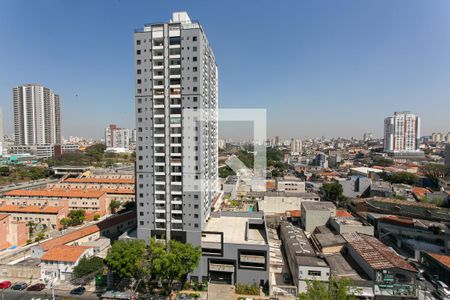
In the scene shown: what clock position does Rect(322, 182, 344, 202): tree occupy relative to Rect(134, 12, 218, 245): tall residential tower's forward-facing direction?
The tree is roughly at 8 o'clock from the tall residential tower.

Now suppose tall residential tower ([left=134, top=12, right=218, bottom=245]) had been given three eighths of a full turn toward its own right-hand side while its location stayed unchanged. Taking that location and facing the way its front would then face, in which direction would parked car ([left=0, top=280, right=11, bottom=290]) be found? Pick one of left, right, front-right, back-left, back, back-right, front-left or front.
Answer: front-left

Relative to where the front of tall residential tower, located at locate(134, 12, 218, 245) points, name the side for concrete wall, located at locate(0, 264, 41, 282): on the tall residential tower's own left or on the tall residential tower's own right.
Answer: on the tall residential tower's own right

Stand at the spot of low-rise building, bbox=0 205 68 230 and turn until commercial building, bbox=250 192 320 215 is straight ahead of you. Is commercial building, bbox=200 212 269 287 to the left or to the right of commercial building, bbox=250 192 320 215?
right

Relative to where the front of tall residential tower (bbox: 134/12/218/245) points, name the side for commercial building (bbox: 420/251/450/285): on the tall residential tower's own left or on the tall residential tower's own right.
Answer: on the tall residential tower's own left

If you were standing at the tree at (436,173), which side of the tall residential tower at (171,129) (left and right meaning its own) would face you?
left

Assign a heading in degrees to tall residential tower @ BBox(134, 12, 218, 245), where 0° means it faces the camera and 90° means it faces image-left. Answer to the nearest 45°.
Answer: approximately 0°

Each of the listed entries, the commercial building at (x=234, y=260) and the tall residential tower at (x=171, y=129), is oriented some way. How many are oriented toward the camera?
2

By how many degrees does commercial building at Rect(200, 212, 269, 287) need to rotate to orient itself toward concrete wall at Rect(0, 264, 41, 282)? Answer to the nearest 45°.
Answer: approximately 90° to its right

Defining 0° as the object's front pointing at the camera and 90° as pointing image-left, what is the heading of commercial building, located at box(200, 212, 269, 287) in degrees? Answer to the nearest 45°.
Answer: approximately 0°
